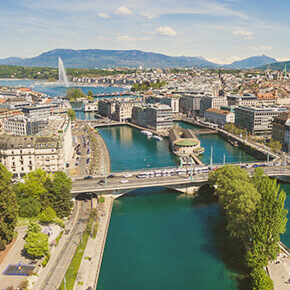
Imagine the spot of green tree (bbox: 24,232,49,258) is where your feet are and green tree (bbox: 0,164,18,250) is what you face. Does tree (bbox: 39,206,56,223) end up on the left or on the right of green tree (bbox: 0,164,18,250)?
right

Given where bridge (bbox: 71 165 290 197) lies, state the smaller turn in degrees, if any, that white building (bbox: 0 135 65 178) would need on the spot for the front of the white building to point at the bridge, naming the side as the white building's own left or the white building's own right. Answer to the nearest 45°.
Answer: approximately 45° to the white building's own left

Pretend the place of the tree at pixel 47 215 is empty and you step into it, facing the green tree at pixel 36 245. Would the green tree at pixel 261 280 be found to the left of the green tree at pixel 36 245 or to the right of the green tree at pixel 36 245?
left

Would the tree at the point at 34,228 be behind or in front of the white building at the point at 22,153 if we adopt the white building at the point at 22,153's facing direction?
in front

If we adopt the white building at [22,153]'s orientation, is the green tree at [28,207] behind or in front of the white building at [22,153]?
in front

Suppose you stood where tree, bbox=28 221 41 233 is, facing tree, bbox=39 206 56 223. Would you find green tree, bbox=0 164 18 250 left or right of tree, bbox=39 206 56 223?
left

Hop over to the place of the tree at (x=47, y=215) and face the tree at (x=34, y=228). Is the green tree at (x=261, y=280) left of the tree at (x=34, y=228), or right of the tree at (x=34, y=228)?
left
